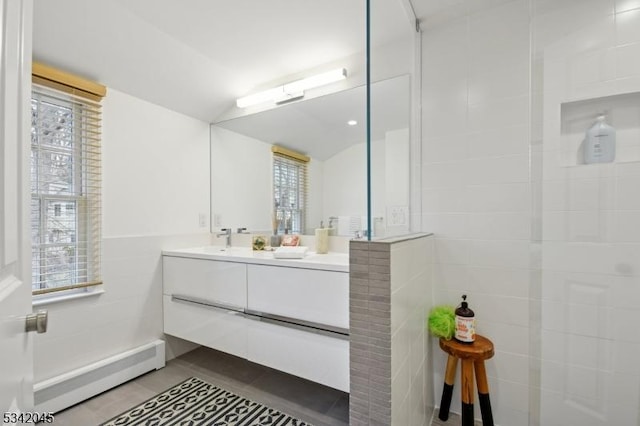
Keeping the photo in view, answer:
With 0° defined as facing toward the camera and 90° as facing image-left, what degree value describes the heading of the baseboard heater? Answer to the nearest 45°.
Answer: approximately 315°

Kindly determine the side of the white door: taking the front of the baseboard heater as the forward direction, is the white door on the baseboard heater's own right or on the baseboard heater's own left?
on the baseboard heater's own right

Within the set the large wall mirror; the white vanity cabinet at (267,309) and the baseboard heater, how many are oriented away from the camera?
0

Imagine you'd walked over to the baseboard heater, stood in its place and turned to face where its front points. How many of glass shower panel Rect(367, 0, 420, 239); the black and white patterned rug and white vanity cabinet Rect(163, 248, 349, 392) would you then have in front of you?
3

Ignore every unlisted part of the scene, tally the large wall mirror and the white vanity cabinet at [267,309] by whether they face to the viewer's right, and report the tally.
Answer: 0

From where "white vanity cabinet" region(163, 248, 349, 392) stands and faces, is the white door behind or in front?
in front

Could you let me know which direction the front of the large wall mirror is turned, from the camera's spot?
facing the viewer and to the left of the viewer

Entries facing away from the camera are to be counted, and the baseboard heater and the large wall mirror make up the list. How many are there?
0

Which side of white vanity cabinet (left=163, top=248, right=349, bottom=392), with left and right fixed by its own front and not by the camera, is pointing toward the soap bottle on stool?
left

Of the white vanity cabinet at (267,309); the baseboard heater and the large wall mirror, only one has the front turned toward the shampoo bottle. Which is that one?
the baseboard heater
